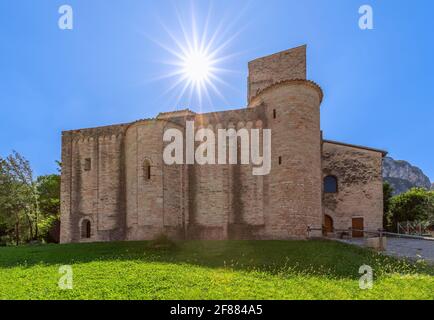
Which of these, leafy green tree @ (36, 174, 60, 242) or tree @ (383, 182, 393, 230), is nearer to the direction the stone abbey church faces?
the tree

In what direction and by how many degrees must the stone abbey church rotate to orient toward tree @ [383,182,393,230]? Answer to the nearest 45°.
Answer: approximately 45° to its left

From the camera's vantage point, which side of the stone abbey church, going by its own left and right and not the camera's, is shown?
right
